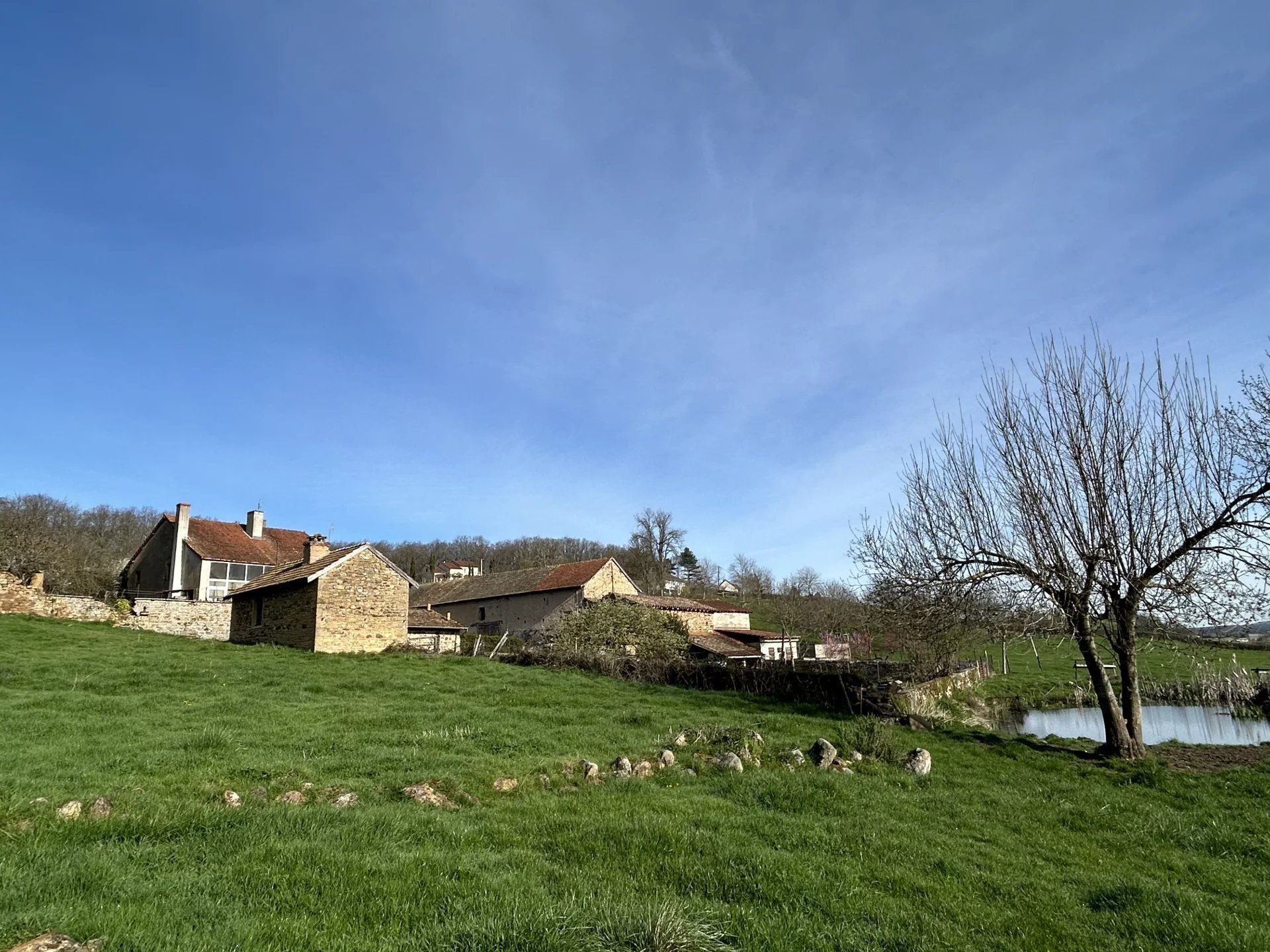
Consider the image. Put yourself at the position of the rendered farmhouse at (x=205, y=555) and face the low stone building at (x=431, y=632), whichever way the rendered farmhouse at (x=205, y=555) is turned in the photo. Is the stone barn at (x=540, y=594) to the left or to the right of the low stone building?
left

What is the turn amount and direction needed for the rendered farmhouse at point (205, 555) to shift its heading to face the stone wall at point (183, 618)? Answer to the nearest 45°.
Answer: approximately 45° to its right

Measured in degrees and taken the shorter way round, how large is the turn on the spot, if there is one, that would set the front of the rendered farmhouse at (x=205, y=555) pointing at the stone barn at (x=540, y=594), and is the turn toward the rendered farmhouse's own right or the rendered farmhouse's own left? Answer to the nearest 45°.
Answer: approximately 45° to the rendered farmhouse's own left

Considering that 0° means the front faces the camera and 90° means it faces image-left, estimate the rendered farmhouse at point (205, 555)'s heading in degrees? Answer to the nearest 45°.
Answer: approximately 315°

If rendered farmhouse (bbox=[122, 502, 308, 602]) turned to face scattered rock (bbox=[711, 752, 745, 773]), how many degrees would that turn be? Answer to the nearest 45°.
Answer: approximately 45° to its right

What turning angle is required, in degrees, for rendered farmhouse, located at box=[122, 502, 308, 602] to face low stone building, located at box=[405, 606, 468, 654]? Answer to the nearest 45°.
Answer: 0° — it already faces it

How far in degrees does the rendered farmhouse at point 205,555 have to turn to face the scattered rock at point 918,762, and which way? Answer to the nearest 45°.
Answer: approximately 45° to its right
